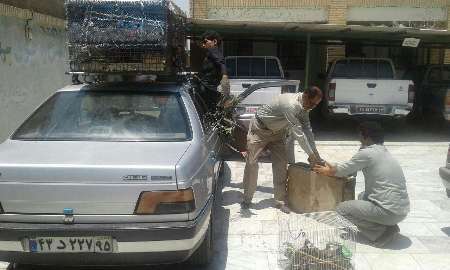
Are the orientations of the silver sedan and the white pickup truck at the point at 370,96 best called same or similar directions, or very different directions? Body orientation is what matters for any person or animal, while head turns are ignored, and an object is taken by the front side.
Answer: same or similar directions

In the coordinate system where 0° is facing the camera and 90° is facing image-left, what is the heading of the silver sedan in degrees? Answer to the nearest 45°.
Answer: approximately 180°

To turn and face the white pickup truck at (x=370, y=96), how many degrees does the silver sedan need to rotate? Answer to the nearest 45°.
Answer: approximately 45° to its right

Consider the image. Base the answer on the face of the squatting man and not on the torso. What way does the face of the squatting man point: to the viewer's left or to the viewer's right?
to the viewer's left

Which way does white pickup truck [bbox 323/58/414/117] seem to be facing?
away from the camera

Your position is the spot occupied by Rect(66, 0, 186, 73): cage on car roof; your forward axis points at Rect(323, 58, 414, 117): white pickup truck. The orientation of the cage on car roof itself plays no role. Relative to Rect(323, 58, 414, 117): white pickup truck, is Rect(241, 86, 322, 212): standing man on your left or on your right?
right

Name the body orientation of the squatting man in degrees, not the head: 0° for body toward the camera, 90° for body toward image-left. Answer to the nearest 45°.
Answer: approximately 135°

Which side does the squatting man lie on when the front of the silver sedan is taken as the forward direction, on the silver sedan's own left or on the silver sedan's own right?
on the silver sedan's own right

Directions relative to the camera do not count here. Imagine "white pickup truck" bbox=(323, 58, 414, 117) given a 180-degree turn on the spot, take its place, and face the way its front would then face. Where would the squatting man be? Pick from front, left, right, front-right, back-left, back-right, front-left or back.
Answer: front

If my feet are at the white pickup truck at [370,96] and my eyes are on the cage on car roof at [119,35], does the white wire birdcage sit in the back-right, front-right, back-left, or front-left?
front-left

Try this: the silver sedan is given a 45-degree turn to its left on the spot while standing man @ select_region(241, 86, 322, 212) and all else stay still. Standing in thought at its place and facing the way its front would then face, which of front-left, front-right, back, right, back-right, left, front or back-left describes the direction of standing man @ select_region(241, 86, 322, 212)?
right
